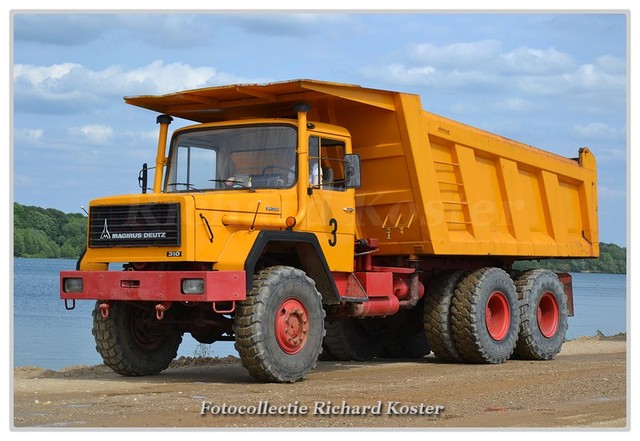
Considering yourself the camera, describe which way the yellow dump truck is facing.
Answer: facing the viewer and to the left of the viewer
